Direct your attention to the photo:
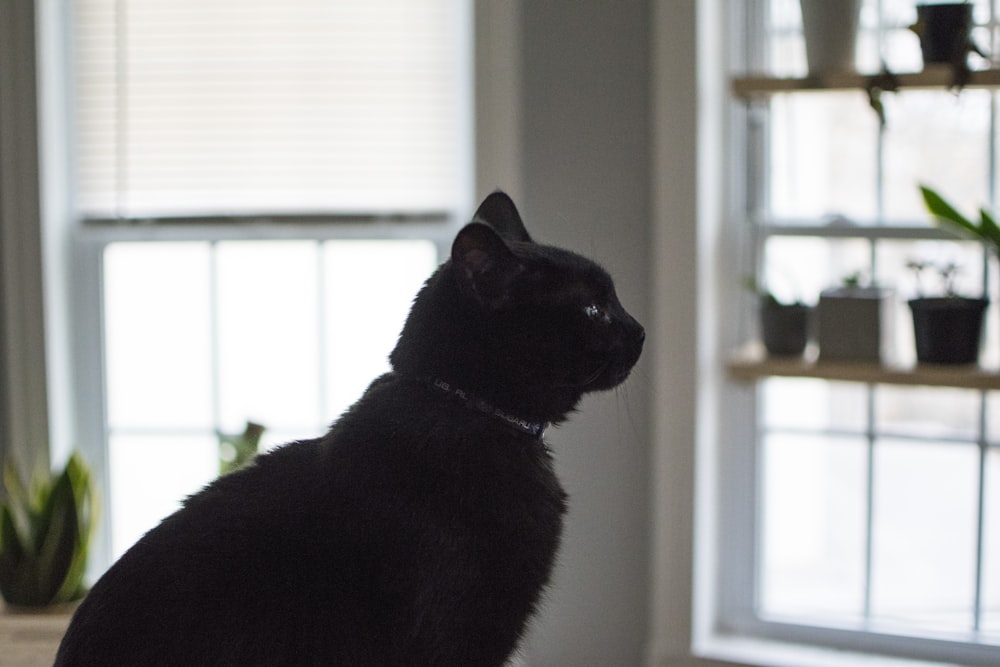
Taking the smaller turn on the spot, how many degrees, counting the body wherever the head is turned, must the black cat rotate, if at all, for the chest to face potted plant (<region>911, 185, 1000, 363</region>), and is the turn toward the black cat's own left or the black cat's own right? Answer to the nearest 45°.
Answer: approximately 45° to the black cat's own left

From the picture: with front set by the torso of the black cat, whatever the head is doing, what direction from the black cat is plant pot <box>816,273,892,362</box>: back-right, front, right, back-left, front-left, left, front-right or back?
front-left

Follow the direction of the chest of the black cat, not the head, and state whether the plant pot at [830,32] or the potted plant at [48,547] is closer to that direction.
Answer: the plant pot

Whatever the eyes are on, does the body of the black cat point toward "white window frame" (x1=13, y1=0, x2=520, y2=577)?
no

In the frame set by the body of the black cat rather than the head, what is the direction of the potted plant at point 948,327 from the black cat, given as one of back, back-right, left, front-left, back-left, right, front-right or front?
front-left

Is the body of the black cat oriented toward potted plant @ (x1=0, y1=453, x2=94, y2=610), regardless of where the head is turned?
no

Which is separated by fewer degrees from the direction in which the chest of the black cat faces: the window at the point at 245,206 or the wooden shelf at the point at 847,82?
the wooden shelf

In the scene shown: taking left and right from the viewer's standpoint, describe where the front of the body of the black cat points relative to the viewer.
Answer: facing to the right of the viewer
